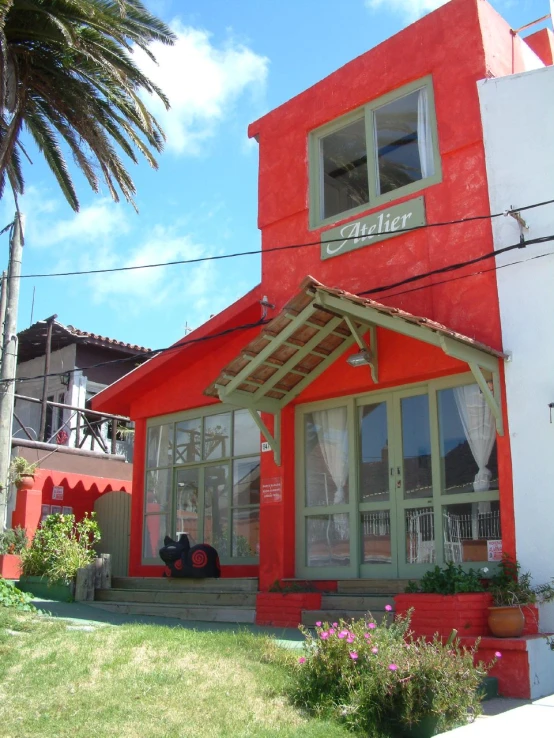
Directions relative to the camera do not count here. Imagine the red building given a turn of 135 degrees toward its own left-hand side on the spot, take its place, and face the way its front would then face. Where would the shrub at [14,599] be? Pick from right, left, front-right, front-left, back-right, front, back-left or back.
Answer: back

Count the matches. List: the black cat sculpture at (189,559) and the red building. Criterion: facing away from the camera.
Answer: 0

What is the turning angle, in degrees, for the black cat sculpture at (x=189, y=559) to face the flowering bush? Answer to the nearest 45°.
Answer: approximately 90° to its left

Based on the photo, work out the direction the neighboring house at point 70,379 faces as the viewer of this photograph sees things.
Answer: facing the viewer and to the left of the viewer

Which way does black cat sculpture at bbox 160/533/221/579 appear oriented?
to the viewer's left

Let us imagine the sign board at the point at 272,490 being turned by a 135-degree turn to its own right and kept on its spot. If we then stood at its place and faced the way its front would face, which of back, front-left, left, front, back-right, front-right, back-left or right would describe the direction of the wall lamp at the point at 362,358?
back-right

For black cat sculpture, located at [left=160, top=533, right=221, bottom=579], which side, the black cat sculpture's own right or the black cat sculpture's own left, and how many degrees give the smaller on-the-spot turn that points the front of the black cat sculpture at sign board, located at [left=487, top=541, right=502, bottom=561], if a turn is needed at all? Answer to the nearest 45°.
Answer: approximately 135° to the black cat sculpture's own left

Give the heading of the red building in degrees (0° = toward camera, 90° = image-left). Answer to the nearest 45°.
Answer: approximately 45°

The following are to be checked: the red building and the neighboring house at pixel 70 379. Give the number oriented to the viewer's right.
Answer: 0

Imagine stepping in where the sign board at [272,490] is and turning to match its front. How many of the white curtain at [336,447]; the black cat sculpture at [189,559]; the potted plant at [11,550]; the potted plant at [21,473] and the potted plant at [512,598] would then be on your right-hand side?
3

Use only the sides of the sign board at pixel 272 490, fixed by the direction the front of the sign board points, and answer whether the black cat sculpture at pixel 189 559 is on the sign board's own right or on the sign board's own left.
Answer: on the sign board's own right

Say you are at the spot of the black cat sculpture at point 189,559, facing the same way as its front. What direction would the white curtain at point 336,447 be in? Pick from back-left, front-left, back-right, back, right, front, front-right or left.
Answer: back-left

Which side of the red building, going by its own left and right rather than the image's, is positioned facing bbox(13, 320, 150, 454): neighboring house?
right

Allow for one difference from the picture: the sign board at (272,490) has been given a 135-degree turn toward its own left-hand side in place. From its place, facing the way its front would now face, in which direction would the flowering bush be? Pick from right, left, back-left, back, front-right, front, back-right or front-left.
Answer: right

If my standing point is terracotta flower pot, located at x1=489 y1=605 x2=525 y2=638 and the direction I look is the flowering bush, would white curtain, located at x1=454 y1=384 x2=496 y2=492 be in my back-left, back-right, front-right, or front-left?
back-right

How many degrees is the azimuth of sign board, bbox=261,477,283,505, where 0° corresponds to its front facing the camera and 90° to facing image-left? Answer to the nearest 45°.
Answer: approximately 45°
